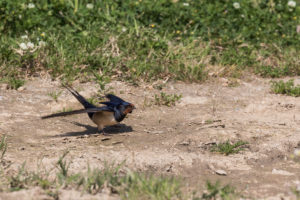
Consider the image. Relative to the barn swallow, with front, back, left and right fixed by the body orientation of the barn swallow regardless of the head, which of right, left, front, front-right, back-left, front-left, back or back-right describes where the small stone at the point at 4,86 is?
back-left

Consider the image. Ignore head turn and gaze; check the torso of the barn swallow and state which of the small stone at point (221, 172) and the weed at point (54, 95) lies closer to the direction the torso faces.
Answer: the small stone

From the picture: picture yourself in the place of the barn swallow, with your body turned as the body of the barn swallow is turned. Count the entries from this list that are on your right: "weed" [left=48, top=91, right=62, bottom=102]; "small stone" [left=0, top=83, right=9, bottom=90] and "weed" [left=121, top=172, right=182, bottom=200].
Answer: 1

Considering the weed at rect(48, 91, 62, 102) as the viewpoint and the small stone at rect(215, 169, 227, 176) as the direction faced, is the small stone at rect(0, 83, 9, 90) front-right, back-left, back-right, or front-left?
back-right

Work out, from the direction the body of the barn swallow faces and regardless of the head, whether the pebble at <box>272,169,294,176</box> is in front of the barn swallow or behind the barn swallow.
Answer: in front

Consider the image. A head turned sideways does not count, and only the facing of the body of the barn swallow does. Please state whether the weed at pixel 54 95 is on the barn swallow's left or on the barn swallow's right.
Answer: on the barn swallow's left

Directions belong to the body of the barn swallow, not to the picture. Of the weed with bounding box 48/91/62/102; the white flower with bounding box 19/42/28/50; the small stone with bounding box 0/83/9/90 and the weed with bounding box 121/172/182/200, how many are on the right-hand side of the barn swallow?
1

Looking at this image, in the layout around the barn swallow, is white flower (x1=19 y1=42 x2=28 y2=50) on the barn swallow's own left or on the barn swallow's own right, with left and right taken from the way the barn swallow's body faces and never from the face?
on the barn swallow's own left

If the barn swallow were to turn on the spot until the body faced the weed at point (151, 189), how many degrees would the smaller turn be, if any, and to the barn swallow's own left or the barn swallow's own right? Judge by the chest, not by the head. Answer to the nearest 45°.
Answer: approximately 90° to the barn swallow's own right

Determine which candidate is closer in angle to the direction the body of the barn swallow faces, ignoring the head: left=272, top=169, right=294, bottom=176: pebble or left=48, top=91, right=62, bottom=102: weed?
the pebble

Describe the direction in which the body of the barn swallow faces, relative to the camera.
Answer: to the viewer's right

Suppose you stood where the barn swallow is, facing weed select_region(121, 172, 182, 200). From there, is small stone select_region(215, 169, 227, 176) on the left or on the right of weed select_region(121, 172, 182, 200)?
left

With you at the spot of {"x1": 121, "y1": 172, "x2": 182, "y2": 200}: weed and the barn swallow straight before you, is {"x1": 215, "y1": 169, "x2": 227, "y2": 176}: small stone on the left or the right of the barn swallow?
right
